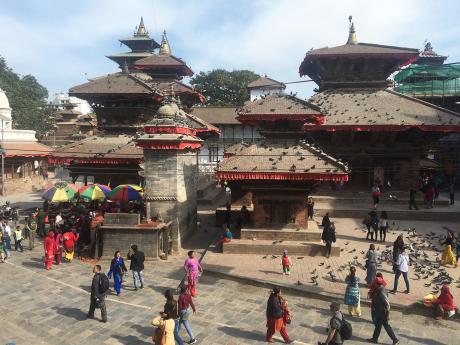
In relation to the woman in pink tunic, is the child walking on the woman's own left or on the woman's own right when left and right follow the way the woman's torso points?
on the woman's own left

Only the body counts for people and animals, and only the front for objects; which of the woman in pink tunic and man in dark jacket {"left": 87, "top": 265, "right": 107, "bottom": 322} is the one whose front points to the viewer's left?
the man in dark jacket

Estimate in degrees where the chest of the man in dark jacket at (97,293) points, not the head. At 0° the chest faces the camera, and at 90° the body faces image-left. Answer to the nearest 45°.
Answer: approximately 90°

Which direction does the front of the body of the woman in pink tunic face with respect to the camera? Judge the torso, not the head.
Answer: toward the camera

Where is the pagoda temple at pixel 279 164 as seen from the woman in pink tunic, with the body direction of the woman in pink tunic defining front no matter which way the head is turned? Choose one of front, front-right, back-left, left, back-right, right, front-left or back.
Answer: back-left

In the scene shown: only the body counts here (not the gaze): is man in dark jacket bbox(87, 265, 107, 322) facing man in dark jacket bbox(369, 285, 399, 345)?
no

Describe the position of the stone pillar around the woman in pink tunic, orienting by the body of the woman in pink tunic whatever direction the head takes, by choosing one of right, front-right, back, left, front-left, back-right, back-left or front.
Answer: back
